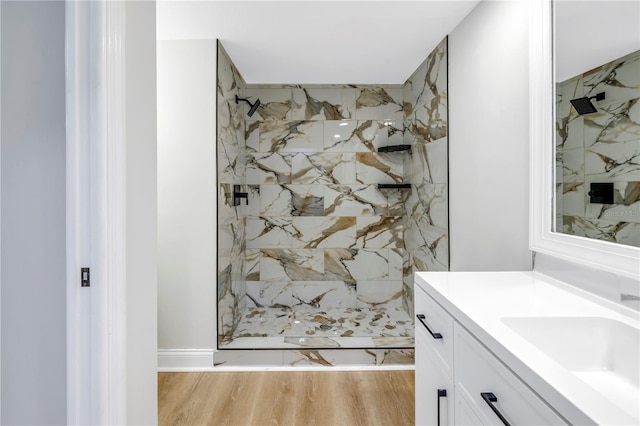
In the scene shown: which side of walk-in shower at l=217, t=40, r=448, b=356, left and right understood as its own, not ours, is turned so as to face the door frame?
front

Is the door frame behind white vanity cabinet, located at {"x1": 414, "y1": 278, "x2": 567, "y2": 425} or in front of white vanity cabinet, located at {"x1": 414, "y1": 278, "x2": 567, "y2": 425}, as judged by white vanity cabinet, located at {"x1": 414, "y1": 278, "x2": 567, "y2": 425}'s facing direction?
in front

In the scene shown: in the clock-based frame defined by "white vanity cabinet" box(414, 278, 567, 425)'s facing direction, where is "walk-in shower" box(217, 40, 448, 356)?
The walk-in shower is roughly at 2 o'clock from the white vanity cabinet.

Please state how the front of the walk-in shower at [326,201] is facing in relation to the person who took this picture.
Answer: facing the viewer

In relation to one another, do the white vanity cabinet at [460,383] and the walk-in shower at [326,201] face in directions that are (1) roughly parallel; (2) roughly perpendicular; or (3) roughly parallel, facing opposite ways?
roughly perpendicular

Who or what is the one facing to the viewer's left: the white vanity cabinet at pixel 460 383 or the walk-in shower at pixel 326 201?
the white vanity cabinet

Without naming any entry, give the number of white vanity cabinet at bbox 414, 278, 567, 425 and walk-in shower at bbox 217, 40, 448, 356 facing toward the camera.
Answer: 1

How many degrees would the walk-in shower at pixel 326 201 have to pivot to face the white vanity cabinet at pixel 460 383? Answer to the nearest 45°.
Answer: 0° — it already faces it

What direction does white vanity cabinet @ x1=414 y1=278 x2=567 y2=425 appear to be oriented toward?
to the viewer's left

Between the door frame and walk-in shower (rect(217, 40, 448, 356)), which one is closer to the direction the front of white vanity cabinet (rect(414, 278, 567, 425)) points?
the door frame

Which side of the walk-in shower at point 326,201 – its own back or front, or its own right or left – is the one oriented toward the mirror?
front
